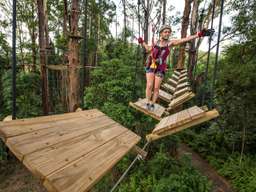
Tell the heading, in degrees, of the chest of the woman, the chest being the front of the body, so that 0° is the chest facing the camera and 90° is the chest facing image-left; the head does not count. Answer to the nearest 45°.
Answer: approximately 0°

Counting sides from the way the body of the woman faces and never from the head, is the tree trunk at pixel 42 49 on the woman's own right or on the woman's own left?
on the woman's own right

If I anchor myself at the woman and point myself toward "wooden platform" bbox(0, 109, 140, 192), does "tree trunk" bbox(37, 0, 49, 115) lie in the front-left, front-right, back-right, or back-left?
back-right

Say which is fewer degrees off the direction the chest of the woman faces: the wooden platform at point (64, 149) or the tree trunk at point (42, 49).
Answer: the wooden platform

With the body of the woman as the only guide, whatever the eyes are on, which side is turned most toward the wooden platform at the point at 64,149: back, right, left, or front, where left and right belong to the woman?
front
